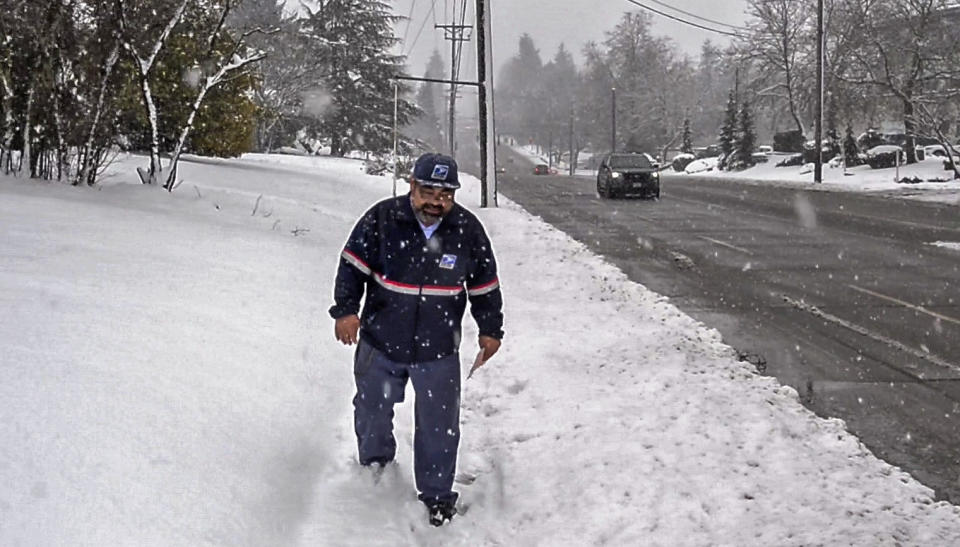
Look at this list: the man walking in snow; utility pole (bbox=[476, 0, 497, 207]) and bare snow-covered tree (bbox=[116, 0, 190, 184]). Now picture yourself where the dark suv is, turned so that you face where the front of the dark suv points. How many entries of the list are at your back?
0

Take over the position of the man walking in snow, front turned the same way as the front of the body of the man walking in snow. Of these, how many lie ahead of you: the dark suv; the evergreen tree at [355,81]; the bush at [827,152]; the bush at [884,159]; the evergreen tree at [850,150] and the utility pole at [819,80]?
0

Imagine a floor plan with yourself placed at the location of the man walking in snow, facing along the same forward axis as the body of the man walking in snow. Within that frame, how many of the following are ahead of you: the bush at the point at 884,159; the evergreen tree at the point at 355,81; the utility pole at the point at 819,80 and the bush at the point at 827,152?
0

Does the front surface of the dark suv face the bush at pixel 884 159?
no

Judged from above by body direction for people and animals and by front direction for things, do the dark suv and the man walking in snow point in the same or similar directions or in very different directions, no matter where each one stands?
same or similar directions

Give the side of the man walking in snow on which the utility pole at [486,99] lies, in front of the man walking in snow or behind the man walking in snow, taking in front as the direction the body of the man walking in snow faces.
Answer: behind

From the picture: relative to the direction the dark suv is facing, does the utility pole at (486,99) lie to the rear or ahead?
ahead

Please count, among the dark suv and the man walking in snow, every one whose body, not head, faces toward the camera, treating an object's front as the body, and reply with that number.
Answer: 2

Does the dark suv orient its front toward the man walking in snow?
yes

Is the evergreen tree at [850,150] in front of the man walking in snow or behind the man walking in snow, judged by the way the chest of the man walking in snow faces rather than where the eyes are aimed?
behind

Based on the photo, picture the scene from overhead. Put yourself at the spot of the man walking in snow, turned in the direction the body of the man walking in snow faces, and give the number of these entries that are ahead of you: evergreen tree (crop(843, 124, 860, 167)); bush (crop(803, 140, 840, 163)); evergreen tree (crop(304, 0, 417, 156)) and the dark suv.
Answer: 0

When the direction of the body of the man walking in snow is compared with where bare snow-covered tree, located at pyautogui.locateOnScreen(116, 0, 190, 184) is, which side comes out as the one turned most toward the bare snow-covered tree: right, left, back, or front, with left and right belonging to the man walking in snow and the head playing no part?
back

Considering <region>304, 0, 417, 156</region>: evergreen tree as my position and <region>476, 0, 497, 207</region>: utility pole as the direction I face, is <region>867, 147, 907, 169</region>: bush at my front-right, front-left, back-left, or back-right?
front-left

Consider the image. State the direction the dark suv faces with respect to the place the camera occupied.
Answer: facing the viewer

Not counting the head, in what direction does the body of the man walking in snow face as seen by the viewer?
toward the camera

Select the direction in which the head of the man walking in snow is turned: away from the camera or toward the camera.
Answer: toward the camera
